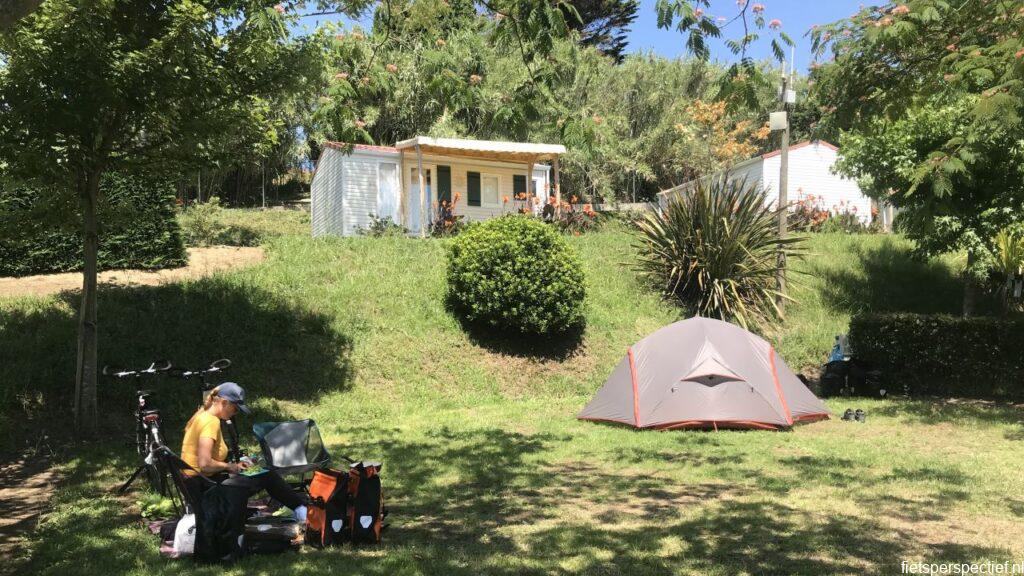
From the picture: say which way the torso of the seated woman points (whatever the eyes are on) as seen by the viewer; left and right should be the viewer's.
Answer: facing to the right of the viewer

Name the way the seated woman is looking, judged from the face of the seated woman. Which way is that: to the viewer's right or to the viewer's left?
to the viewer's right

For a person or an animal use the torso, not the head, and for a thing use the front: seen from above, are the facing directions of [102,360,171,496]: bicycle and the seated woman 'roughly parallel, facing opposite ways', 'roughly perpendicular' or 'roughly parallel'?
roughly perpendicular

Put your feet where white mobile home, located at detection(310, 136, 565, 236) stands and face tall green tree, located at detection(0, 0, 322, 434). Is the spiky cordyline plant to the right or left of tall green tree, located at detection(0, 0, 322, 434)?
left

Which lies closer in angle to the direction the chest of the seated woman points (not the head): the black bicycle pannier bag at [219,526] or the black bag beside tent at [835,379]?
the black bag beside tent

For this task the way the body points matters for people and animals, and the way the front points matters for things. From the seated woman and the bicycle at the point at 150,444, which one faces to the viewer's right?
the seated woman

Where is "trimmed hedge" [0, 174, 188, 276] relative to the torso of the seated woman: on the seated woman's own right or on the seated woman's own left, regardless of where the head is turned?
on the seated woman's own left
